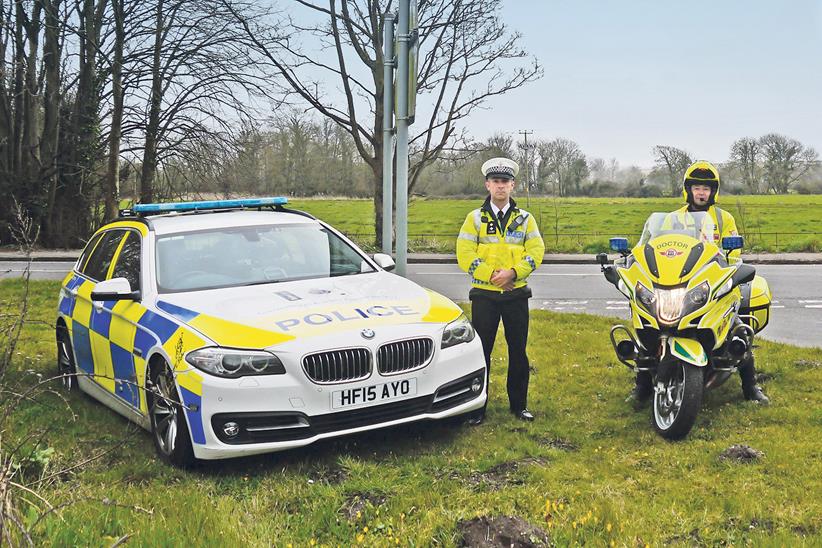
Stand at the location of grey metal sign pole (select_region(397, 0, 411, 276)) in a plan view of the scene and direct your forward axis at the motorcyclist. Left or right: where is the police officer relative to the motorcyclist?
right

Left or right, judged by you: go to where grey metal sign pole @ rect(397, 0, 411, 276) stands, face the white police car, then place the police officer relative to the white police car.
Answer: left

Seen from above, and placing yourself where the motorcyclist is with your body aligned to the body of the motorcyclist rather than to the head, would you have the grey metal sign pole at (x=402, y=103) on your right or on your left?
on your right

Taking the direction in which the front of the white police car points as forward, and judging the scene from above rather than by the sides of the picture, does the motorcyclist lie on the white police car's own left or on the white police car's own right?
on the white police car's own left

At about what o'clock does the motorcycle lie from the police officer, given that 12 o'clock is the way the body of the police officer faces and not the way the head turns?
The motorcycle is roughly at 10 o'clock from the police officer.

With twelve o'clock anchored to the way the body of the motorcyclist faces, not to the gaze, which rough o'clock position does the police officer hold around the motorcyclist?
The police officer is roughly at 2 o'clock from the motorcyclist.

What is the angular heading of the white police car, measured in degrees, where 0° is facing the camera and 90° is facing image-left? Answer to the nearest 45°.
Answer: approximately 315°

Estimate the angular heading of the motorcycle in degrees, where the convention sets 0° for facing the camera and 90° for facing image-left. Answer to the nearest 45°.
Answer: approximately 0°

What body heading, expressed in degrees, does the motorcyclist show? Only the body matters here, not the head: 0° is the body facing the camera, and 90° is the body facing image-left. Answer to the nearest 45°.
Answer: approximately 0°

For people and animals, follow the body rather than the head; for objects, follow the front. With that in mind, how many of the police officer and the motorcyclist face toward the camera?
2

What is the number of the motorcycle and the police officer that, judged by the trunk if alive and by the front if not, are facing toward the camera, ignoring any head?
2
